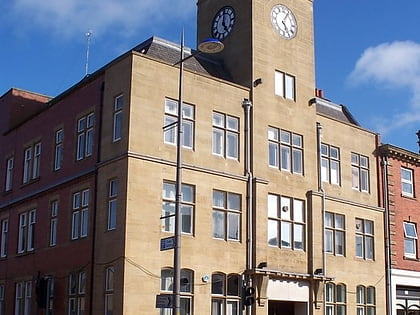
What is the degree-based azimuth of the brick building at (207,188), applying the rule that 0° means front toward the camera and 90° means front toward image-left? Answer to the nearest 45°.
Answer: approximately 315°

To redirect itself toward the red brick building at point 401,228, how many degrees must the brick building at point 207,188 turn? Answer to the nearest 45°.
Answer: approximately 90° to its left

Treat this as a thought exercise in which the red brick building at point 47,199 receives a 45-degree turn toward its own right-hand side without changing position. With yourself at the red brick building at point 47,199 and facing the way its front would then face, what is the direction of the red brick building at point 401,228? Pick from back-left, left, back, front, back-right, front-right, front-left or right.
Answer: back

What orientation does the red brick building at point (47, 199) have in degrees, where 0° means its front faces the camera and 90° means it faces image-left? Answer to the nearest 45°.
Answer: approximately 45°

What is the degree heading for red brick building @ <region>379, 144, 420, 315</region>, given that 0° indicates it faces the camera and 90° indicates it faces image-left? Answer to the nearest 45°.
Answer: approximately 315°
